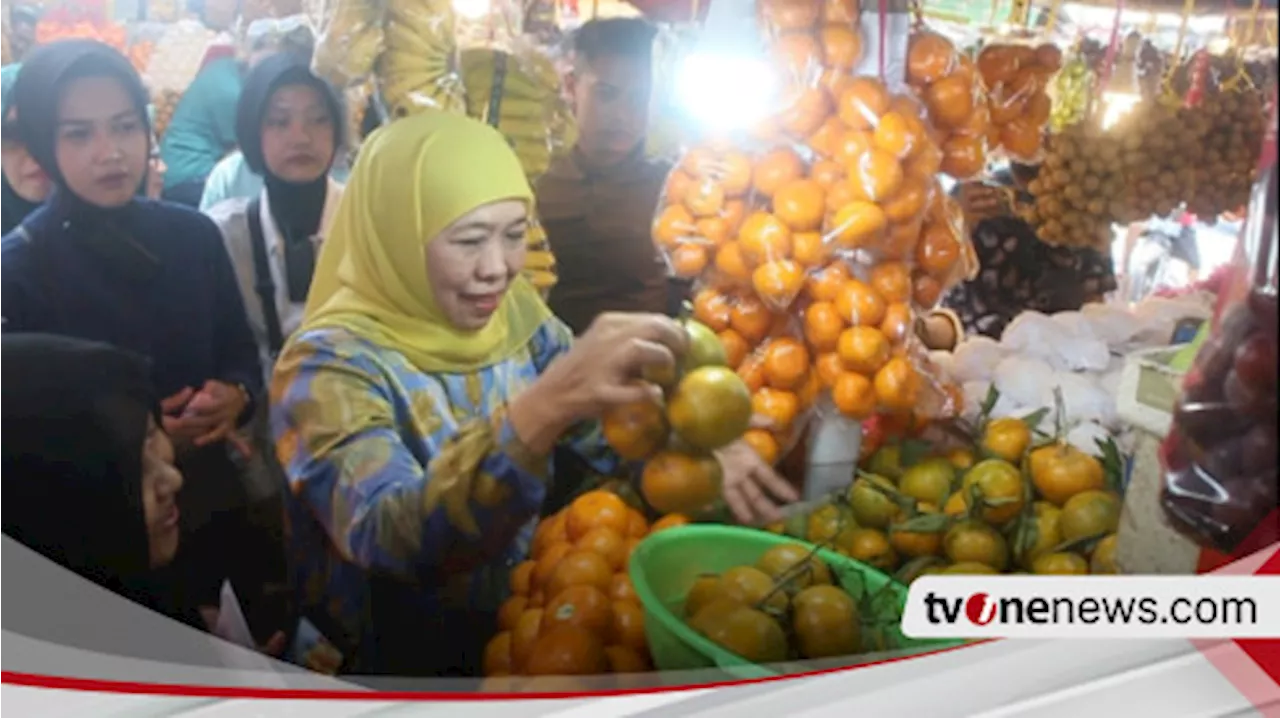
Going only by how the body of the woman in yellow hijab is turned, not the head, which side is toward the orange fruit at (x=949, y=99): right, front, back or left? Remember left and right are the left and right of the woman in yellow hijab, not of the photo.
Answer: left

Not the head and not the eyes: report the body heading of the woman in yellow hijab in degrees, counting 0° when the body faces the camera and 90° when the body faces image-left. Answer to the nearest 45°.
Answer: approximately 315°

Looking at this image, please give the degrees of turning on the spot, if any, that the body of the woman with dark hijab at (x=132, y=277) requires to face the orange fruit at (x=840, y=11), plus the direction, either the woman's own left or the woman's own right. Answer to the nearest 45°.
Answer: approximately 45° to the woman's own left

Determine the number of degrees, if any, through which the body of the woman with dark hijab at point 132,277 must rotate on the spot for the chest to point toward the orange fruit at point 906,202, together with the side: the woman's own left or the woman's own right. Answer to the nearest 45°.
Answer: approximately 45° to the woman's own left

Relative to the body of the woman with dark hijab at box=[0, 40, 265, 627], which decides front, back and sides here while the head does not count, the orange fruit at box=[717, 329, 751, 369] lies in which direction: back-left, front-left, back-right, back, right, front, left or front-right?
front-left

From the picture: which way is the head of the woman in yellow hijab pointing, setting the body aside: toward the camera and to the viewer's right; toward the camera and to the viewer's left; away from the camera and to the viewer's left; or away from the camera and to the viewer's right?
toward the camera and to the viewer's right

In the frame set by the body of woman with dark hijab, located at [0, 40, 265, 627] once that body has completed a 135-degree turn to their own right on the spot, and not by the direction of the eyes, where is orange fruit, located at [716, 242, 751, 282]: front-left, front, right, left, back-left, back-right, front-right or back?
back

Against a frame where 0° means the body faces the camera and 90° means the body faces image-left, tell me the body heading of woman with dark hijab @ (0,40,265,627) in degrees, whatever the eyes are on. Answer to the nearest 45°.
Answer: approximately 315°

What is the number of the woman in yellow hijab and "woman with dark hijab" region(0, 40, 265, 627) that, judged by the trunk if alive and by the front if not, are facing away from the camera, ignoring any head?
0

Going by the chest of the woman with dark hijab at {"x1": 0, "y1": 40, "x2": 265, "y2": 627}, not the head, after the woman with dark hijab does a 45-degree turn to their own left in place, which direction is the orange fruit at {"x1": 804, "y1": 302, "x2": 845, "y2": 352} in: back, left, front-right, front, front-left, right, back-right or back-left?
front
